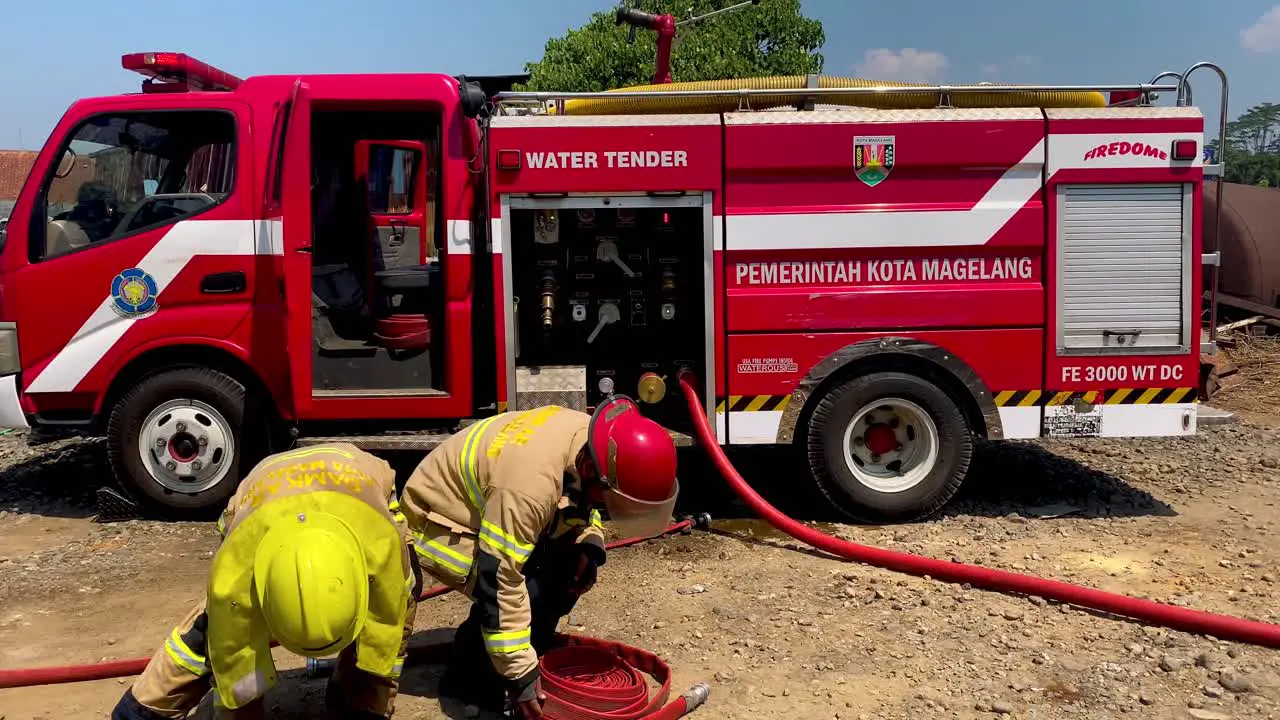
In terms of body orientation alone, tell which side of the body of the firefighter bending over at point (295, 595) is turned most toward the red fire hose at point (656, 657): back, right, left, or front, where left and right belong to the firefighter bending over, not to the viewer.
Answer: left

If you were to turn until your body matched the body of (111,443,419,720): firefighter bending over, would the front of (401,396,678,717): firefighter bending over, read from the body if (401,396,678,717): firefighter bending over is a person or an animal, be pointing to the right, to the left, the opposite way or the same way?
to the left

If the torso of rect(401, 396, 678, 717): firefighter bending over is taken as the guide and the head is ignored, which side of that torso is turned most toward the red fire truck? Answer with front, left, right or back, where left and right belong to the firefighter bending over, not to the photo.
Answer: left

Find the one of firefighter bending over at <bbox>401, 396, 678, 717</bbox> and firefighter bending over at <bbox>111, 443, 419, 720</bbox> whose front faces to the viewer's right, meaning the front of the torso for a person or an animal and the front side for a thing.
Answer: firefighter bending over at <bbox>401, 396, 678, 717</bbox>

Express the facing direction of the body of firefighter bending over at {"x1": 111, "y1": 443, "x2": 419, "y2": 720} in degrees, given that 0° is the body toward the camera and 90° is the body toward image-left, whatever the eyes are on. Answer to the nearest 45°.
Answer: approximately 0°

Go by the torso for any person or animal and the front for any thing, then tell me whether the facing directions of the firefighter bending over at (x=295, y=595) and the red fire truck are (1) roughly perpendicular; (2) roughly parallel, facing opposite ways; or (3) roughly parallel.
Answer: roughly perpendicular

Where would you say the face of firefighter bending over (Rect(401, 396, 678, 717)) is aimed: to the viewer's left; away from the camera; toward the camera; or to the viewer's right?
to the viewer's right

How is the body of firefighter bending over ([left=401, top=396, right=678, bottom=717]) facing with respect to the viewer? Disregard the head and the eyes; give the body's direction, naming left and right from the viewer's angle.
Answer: facing to the right of the viewer

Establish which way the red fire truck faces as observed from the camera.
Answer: facing to the left of the viewer

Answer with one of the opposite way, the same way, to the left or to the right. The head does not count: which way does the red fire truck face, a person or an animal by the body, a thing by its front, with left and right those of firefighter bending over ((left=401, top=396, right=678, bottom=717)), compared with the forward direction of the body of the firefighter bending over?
the opposite way

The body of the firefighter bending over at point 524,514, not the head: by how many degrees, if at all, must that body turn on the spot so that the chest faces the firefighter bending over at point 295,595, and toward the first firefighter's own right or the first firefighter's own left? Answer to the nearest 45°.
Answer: approximately 135° to the first firefighter's own right

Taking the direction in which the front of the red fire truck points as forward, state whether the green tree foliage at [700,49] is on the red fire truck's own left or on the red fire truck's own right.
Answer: on the red fire truck's own right
